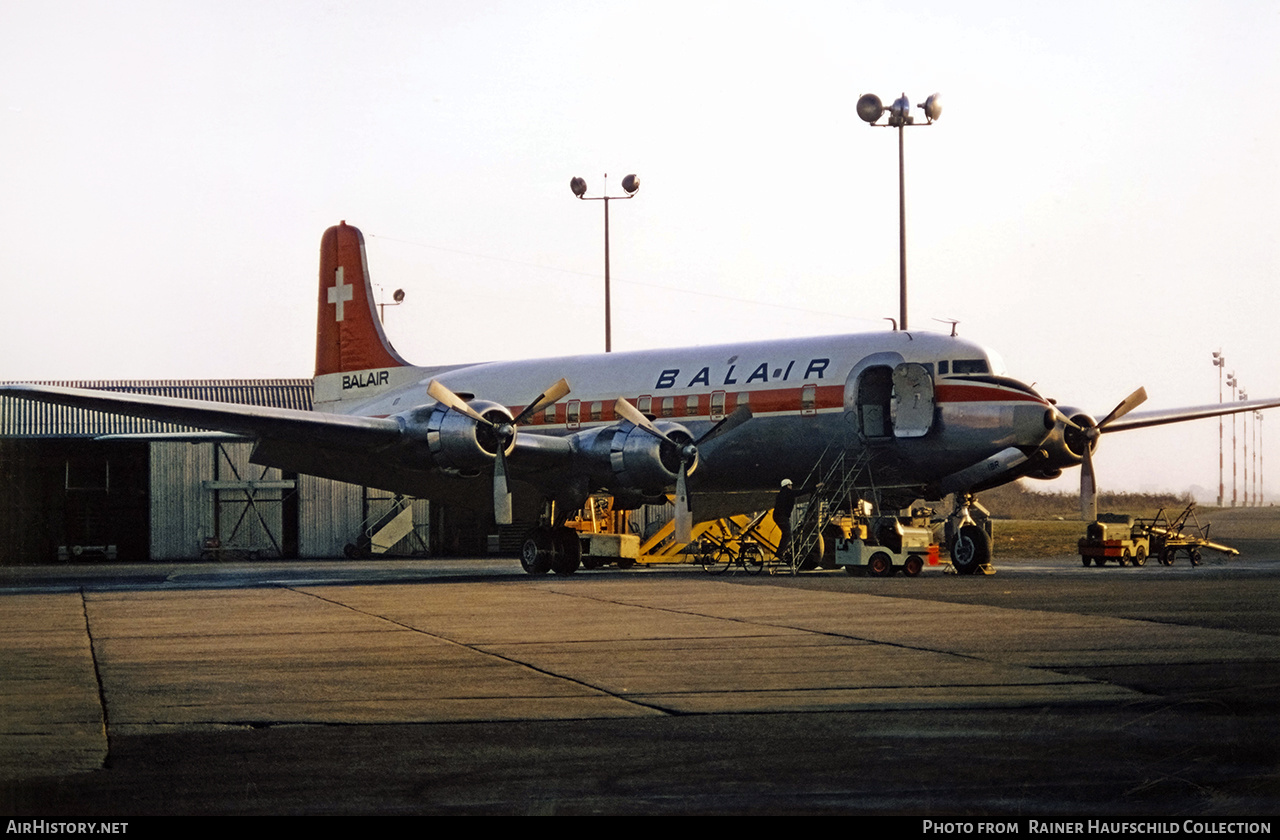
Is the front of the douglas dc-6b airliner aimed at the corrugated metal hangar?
no

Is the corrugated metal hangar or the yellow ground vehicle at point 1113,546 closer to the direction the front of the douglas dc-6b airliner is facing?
the yellow ground vehicle

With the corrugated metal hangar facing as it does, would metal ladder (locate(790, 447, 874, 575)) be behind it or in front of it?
in front

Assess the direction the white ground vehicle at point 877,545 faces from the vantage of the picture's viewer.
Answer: facing to the right of the viewer

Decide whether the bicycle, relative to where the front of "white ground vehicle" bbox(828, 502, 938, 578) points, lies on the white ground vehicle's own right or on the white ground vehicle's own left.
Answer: on the white ground vehicle's own left

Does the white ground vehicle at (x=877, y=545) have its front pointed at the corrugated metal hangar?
no

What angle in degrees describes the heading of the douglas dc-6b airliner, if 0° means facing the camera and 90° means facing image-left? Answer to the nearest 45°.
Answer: approximately 315°

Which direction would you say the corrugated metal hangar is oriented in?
toward the camera

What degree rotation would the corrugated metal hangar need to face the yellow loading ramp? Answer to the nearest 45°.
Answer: approximately 45° to its left

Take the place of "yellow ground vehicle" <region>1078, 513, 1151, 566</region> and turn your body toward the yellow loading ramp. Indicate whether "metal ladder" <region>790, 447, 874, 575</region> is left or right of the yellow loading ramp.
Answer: left

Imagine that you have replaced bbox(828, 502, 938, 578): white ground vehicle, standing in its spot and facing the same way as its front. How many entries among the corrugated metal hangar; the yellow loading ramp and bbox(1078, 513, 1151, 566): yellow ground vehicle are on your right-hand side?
0

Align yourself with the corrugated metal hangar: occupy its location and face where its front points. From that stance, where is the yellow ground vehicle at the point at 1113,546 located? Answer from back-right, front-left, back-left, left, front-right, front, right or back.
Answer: front-left

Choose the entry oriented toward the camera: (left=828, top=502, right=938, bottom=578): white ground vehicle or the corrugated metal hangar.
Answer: the corrugated metal hangar
